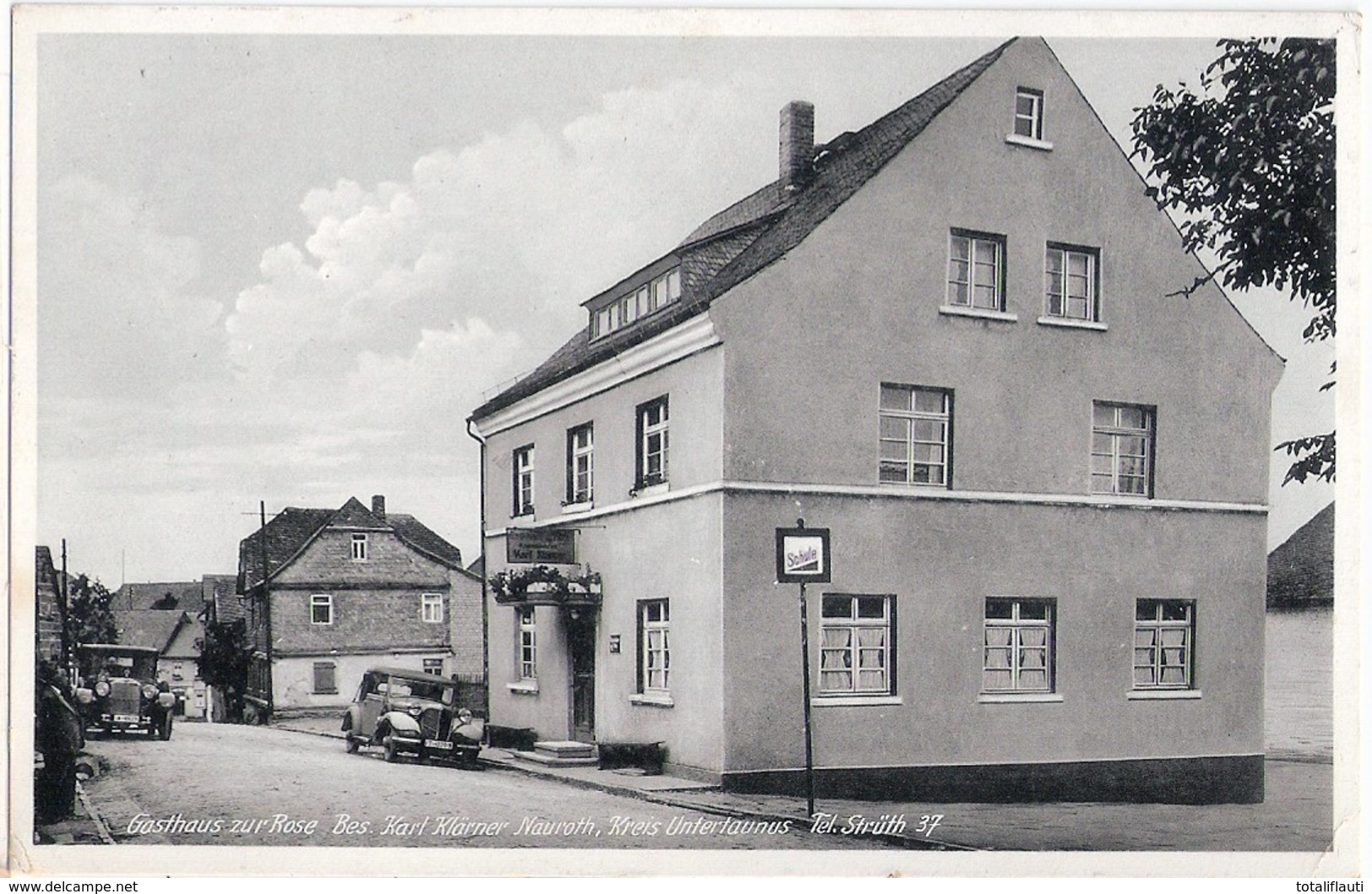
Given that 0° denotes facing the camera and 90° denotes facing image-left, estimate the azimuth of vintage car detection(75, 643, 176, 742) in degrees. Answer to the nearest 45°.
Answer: approximately 0°

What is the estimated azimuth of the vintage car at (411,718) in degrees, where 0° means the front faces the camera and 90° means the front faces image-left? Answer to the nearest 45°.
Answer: approximately 315°
